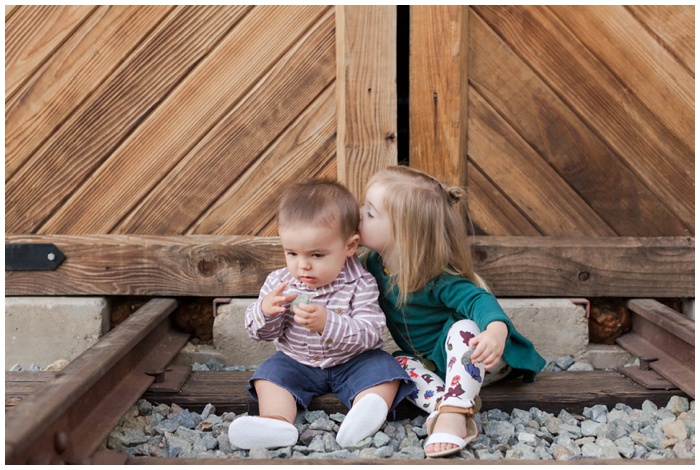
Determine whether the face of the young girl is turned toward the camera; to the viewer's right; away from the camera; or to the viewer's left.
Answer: to the viewer's left

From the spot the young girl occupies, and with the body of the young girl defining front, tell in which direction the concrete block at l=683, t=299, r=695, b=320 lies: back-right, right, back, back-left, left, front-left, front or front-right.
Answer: back

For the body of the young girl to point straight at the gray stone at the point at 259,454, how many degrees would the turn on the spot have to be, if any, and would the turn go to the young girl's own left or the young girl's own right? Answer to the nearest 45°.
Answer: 0° — they already face it

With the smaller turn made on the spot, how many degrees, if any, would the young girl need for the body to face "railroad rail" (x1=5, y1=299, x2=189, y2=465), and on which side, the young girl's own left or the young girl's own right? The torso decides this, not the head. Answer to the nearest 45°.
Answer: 0° — they already face it

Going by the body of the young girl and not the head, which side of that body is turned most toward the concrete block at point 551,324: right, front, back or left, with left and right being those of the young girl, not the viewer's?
back

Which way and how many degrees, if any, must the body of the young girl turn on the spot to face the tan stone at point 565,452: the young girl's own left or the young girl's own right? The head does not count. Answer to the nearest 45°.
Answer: approximately 90° to the young girl's own left

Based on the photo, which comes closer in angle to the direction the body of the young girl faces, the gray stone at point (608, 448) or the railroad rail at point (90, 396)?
the railroad rail

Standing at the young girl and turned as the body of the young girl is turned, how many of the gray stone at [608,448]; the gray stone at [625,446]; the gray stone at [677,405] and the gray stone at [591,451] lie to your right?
0

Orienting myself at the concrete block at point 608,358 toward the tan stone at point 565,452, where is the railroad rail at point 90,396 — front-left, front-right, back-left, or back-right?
front-right

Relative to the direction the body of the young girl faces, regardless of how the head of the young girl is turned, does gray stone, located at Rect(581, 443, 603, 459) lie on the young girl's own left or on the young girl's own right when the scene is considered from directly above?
on the young girl's own left

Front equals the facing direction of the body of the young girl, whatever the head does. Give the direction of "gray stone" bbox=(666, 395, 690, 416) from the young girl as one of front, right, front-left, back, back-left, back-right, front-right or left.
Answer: back-left

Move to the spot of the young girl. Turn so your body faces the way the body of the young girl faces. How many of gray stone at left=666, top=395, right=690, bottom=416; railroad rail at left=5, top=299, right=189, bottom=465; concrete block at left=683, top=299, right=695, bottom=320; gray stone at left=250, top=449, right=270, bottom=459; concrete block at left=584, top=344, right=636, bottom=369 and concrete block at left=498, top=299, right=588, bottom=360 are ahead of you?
2

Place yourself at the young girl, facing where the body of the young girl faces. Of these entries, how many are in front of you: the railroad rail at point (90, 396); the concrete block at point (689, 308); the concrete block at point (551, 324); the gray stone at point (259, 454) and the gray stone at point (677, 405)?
2

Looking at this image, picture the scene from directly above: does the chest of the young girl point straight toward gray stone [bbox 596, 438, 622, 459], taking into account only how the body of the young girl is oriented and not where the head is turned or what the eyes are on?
no
